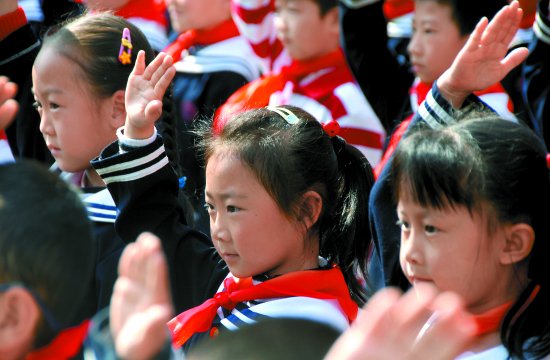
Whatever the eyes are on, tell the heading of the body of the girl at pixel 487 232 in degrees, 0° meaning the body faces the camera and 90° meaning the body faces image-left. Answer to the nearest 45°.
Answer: approximately 45°

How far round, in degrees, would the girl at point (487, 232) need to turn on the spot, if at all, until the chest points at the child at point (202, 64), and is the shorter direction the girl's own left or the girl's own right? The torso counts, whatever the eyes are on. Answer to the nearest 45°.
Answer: approximately 90° to the girl's own right

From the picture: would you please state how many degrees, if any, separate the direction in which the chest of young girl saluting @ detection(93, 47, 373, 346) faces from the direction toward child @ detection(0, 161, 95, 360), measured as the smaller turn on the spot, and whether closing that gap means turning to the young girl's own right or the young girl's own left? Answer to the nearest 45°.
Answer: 0° — they already face them

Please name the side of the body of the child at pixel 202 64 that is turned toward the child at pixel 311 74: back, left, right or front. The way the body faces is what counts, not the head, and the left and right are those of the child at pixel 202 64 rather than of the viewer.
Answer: left

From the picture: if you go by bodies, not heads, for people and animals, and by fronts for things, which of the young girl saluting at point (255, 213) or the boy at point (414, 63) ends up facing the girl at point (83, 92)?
the boy

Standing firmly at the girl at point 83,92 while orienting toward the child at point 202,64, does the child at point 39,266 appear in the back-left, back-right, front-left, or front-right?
back-right

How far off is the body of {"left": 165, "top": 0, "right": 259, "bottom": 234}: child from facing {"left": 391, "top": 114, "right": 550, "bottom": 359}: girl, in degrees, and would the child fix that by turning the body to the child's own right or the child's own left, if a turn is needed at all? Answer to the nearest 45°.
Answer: approximately 45° to the child's own left
